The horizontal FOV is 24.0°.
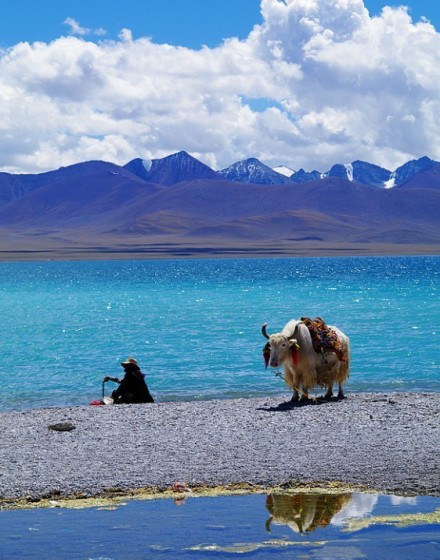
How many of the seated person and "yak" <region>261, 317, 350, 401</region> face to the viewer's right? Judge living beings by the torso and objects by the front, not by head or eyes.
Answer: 0

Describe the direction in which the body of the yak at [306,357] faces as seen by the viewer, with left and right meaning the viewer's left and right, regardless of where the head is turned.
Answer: facing the viewer and to the left of the viewer

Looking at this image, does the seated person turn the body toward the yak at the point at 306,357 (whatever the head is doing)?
no

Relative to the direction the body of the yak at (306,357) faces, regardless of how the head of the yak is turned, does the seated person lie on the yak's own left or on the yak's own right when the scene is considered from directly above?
on the yak's own right

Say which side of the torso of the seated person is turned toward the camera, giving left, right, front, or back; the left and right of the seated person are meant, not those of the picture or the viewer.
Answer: left
